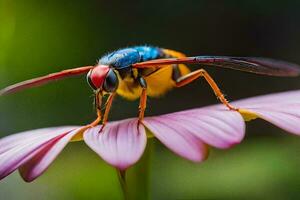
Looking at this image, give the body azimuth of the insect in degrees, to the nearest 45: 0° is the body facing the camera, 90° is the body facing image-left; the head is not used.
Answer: approximately 45°
